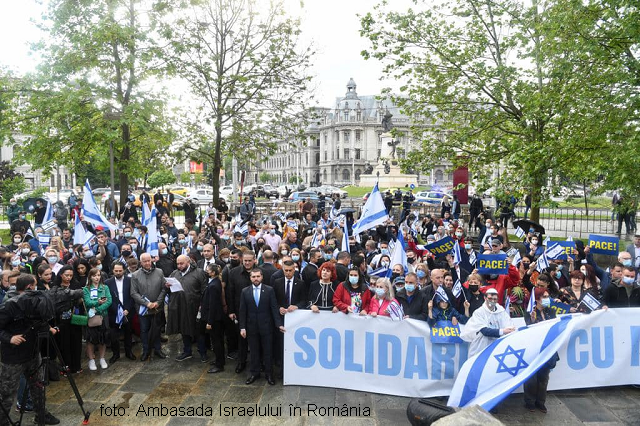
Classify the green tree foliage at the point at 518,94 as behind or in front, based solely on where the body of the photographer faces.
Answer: in front

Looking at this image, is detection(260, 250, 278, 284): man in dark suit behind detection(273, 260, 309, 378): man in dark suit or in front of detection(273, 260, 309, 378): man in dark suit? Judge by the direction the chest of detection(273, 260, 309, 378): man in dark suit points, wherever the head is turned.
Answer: behind

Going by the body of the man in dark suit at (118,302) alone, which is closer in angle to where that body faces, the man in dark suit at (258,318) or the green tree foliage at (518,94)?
the man in dark suit

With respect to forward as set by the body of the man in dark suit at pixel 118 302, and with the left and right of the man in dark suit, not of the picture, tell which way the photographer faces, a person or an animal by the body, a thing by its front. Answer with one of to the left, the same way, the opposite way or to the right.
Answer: to the left

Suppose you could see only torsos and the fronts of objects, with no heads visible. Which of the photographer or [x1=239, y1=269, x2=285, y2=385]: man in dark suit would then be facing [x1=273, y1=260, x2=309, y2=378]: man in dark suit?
the photographer

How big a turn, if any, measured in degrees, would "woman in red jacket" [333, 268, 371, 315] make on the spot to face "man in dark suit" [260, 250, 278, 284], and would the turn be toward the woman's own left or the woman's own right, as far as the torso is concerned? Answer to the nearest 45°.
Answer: approximately 135° to the woman's own right

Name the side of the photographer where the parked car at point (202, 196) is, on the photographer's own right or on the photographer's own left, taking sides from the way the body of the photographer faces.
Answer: on the photographer's own left

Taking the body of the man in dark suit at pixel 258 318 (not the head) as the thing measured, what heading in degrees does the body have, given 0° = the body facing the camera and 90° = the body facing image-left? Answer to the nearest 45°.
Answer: approximately 0°

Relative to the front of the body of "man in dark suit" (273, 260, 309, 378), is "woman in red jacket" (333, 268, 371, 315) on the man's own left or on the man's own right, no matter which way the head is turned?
on the man's own left

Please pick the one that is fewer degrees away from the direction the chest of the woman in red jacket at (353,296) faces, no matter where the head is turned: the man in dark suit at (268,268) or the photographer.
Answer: the photographer

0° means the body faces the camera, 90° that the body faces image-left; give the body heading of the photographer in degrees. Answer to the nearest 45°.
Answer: approximately 270°

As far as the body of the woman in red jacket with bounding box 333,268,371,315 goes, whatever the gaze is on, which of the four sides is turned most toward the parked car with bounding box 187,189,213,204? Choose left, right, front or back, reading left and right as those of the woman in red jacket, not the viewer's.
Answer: back

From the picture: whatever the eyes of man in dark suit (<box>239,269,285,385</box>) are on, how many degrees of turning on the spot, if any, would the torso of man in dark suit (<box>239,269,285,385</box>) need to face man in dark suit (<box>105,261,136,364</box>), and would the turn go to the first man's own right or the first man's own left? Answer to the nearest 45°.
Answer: approximately 135° to the first man's own right
